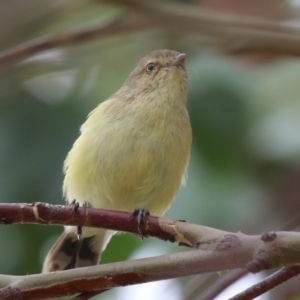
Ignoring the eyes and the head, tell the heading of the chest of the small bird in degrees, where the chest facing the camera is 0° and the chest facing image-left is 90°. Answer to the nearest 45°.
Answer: approximately 315°
